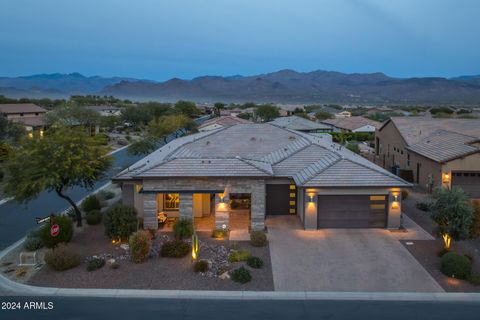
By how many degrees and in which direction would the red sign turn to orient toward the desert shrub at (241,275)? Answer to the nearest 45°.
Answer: approximately 45° to its left

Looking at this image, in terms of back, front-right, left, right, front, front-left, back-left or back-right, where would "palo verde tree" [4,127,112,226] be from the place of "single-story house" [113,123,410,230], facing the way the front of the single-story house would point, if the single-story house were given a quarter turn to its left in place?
back

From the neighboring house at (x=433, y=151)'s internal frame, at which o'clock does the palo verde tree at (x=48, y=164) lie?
The palo verde tree is roughly at 3 o'clock from the neighboring house.

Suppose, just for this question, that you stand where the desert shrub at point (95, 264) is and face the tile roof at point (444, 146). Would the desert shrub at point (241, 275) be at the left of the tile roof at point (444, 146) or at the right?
right

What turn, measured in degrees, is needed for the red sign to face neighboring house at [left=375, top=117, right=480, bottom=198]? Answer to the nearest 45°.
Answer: approximately 90° to its left

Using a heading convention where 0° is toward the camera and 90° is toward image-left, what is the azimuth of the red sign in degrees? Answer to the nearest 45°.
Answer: approximately 0°

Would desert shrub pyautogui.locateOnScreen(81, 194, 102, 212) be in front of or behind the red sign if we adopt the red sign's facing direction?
behind

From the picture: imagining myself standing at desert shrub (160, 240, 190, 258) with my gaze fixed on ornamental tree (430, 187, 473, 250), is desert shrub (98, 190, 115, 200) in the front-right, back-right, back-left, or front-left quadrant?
back-left

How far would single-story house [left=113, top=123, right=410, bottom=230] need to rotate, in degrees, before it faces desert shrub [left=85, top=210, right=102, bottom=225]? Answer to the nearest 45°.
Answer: approximately 90° to its right

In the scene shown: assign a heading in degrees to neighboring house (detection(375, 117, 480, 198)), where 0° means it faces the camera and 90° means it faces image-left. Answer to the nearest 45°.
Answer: approximately 315°

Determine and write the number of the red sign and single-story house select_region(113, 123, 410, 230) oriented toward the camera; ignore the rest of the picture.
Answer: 2

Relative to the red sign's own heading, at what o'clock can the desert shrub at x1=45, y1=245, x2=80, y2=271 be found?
The desert shrub is roughly at 12 o'clock from the red sign.
